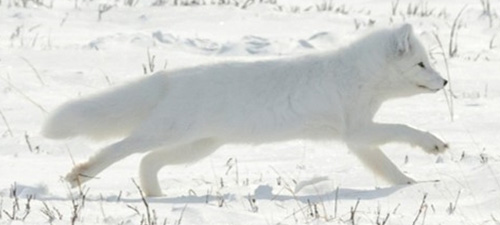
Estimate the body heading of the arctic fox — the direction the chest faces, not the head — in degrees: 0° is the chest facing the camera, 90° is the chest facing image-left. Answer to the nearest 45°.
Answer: approximately 270°
